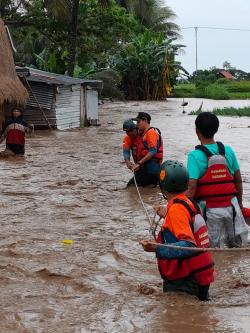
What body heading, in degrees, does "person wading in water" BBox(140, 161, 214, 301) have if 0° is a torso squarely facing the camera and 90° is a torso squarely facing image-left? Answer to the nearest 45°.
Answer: approximately 135°

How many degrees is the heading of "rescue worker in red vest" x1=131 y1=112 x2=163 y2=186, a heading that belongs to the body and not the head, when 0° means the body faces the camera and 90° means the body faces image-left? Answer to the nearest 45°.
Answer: approximately 90°

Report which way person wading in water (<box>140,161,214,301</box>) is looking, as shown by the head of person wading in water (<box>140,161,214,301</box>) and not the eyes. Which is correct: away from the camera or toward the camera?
away from the camera

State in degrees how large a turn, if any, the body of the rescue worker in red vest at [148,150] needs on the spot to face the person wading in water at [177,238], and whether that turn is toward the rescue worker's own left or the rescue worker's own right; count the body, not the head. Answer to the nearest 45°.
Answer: approximately 90° to the rescue worker's own left

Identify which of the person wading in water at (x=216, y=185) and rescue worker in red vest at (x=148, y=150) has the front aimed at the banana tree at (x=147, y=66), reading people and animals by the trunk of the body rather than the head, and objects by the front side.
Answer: the person wading in water

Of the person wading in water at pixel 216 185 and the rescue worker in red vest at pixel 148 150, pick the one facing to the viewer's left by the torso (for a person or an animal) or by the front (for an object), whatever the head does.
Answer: the rescue worker in red vest

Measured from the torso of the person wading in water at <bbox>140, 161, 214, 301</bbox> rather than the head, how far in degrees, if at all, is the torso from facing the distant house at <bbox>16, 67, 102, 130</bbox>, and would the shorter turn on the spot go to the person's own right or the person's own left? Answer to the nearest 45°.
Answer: approximately 45° to the person's own right

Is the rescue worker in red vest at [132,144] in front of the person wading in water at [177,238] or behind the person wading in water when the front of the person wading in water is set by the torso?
in front

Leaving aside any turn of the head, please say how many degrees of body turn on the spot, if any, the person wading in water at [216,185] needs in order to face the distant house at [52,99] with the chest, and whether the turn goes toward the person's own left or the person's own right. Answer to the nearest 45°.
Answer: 0° — they already face it

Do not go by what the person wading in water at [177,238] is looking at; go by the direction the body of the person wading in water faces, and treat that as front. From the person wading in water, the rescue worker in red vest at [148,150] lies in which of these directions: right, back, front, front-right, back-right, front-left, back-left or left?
front-right

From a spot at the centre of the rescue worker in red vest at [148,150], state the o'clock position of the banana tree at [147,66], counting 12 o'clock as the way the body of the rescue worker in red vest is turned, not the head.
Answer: The banana tree is roughly at 3 o'clock from the rescue worker in red vest.

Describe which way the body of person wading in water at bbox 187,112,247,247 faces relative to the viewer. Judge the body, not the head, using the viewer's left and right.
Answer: facing away from the viewer

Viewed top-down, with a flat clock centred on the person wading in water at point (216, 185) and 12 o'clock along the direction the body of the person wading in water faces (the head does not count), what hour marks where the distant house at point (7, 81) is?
The distant house is roughly at 11 o'clock from the person wading in water.

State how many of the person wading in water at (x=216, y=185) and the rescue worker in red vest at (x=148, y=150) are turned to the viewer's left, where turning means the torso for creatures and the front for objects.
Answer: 1
